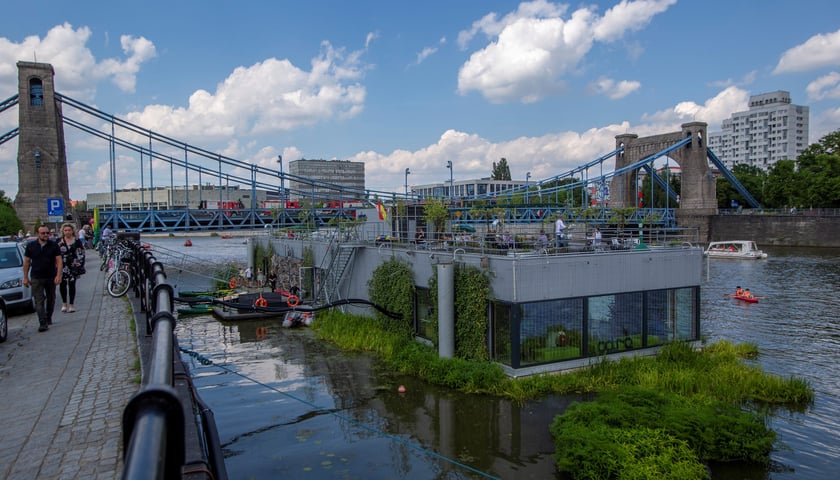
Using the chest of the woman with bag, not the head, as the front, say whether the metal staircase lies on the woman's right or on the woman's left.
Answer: on the woman's left

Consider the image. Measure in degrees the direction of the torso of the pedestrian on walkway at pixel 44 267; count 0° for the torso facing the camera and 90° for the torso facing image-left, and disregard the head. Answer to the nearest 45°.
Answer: approximately 0°

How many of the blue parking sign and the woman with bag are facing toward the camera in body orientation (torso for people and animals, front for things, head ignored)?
2

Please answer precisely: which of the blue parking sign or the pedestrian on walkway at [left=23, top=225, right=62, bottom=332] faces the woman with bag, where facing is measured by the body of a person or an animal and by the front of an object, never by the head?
the blue parking sign

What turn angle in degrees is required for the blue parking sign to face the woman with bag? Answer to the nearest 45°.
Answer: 0° — it already faces them

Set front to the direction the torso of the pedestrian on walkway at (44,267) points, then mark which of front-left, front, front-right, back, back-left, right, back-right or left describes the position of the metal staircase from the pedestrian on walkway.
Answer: back-left
